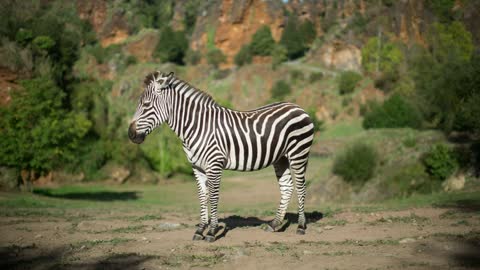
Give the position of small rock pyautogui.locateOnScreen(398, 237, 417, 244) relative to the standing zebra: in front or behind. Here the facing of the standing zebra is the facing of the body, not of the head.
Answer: behind

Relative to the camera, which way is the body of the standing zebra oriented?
to the viewer's left

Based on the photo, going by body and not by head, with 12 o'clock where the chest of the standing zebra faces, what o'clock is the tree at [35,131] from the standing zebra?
The tree is roughly at 2 o'clock from the standing zebra.

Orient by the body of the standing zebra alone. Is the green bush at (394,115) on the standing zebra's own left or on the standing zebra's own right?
on the standing zebra's own right

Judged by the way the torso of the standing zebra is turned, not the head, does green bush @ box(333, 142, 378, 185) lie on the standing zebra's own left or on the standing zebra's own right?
on the standing zebra's own right
